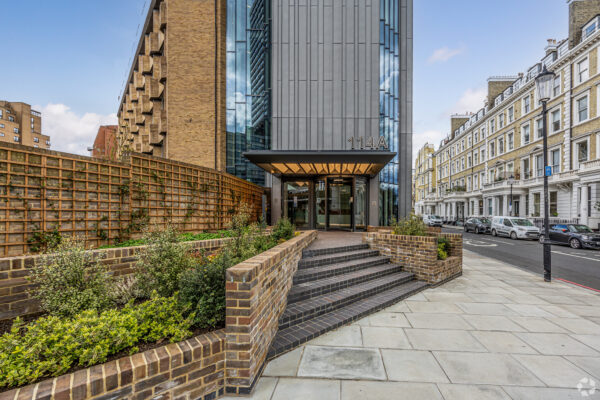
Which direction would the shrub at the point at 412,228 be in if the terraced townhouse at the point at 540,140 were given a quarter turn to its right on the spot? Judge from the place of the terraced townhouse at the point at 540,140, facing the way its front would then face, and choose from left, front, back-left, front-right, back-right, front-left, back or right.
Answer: back-left

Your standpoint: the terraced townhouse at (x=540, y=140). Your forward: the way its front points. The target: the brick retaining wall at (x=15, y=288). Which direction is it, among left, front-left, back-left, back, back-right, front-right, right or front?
front-left

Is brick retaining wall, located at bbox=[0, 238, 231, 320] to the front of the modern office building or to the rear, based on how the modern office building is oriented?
to the front

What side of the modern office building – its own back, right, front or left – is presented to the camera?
front

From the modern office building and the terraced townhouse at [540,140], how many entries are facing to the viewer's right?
0
